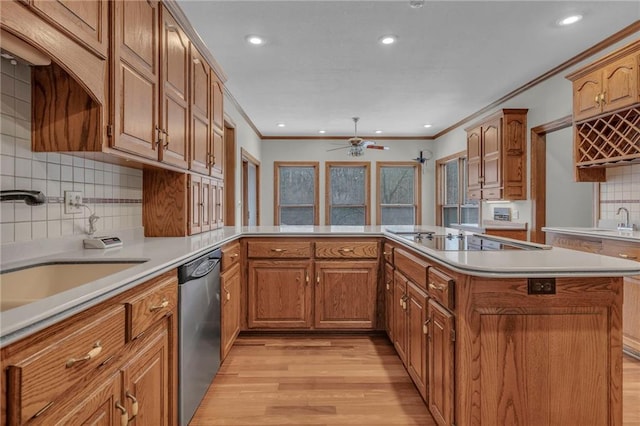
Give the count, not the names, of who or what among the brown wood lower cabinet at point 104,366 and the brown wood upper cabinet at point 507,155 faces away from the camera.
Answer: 0

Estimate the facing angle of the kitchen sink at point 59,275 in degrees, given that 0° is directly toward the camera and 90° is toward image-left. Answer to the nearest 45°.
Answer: approximately 315°

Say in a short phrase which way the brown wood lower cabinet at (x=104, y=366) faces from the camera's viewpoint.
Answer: facing the viewer and to the right of the viewer

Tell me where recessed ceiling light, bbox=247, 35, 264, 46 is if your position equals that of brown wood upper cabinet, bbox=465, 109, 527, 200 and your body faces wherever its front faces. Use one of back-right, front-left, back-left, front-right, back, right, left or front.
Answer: front

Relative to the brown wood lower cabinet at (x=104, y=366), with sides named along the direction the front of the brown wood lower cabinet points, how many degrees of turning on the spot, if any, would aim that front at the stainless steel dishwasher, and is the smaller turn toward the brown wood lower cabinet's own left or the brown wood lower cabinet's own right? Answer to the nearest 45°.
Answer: approximately 90° to the brown wood lower cabinet's own left

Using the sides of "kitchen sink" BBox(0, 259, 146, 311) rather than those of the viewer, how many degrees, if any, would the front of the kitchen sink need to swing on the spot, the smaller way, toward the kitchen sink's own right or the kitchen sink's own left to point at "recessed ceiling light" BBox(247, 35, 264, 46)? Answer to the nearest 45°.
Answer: approximately 90° to the kitchen sink's own left

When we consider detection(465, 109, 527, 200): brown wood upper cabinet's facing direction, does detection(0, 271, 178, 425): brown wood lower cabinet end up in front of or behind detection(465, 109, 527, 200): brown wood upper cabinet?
in front

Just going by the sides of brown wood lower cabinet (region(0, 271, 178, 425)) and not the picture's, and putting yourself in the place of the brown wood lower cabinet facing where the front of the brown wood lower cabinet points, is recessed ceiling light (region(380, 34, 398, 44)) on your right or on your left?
on your left

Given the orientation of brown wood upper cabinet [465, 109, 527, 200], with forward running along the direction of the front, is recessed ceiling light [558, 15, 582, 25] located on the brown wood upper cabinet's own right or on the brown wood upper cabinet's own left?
on the brown wood upper cabinet's own left

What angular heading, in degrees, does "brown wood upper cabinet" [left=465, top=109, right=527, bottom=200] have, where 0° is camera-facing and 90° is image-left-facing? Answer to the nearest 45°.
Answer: approximately 45°

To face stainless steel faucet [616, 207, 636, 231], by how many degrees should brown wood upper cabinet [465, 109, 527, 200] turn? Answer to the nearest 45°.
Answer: approximately 90° to its left
